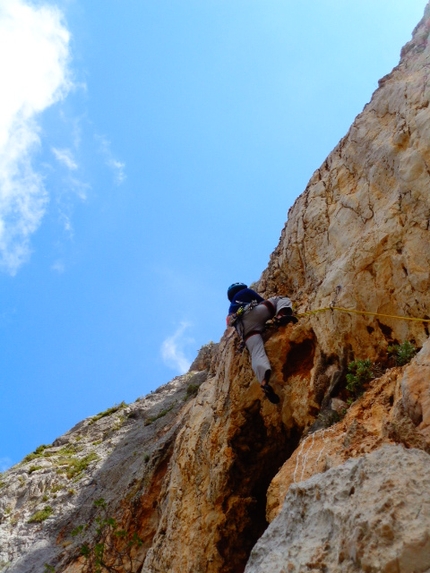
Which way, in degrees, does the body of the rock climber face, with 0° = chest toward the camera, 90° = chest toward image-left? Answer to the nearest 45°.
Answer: approximately 180°

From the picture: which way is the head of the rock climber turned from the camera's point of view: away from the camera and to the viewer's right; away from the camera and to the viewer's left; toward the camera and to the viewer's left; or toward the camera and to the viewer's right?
away from the camera and to the viewer's right
